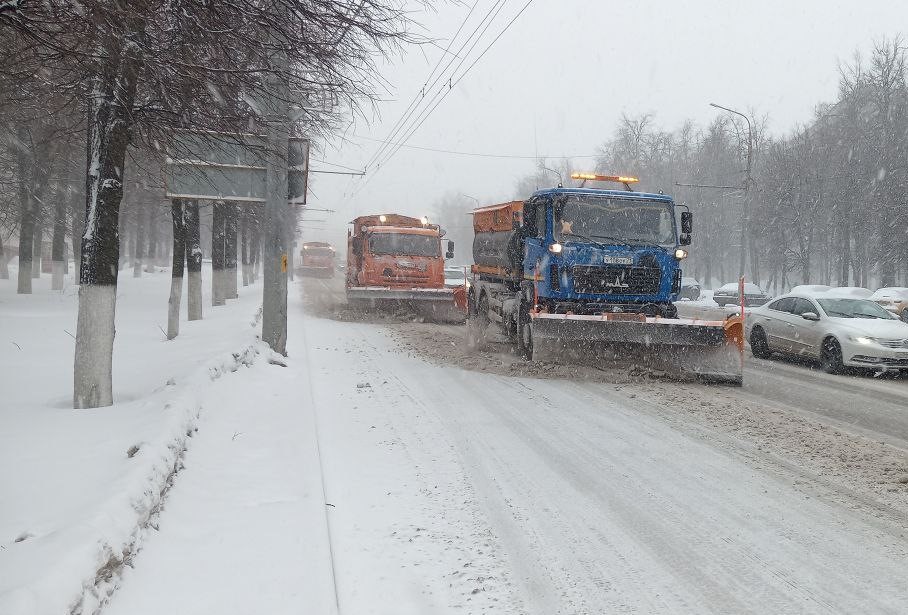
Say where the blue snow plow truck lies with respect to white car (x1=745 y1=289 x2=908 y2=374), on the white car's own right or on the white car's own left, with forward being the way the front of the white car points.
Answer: on the white car's own right

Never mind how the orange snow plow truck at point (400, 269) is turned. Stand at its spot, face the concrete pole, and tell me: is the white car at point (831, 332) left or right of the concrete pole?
left

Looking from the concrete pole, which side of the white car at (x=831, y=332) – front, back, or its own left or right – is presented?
right

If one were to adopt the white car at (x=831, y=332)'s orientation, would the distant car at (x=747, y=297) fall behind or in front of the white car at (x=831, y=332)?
behind

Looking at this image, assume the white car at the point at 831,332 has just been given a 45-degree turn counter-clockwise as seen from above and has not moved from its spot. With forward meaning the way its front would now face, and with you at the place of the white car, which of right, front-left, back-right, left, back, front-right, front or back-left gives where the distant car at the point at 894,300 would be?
left

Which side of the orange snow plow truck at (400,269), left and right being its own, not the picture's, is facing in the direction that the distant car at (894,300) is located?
left

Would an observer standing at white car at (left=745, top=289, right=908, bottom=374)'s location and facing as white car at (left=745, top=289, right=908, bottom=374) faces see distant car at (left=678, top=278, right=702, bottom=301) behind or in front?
behind

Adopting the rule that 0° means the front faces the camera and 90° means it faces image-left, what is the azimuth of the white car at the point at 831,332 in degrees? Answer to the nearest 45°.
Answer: approximately 315°

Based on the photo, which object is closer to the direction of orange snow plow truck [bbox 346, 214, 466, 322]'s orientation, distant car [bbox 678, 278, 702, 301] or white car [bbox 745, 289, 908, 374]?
the white car

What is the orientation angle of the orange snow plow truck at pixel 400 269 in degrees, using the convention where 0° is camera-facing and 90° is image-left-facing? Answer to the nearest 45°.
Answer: approximately 0°

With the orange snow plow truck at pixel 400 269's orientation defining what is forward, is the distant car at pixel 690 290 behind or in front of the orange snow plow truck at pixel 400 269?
behind
